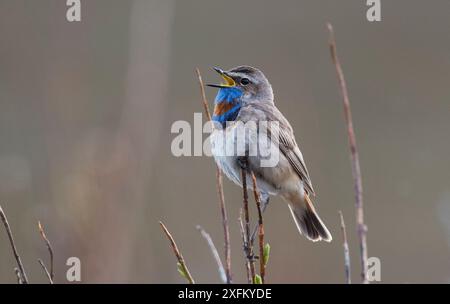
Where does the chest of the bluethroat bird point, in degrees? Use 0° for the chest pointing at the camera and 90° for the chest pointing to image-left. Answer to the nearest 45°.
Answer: approximately 90°
